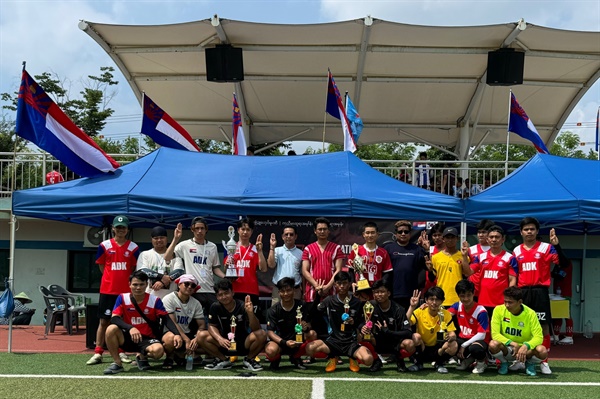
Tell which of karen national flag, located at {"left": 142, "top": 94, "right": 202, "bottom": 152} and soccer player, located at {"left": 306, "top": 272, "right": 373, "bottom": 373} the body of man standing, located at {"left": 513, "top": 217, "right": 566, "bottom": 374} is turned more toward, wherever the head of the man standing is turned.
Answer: the soccer player

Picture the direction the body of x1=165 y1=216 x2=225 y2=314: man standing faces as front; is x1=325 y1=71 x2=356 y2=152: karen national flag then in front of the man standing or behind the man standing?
behind

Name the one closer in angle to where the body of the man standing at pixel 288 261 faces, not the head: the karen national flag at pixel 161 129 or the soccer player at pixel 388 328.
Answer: the soccer player

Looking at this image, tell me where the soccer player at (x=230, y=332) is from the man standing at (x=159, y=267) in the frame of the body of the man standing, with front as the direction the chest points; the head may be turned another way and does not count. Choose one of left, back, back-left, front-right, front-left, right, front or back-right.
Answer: front-left

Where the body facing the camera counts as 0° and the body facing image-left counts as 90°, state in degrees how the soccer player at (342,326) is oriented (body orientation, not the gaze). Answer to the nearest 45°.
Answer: approximately 0°
